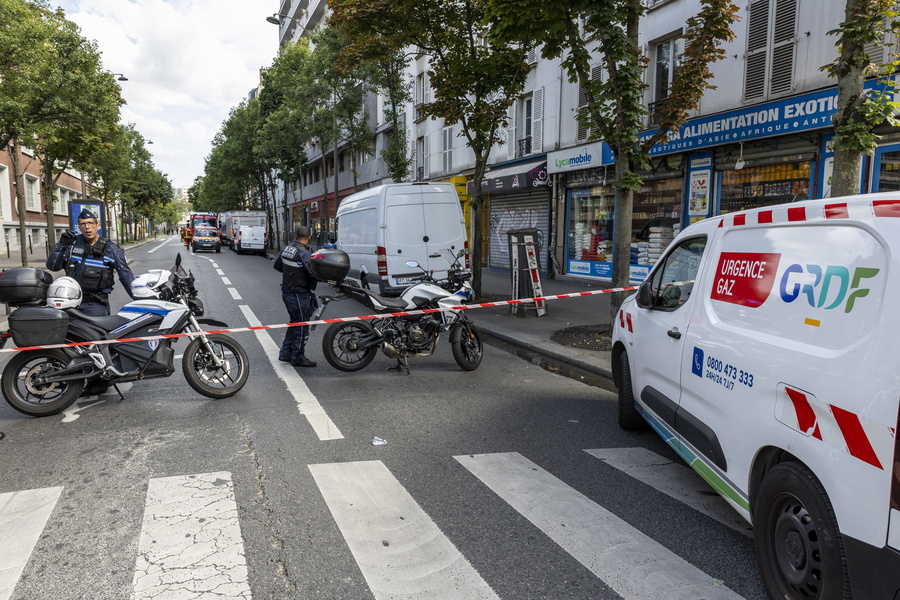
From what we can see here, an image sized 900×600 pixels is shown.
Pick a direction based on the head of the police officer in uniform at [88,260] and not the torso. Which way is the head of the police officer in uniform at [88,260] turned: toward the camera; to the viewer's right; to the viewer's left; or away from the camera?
toward the camera

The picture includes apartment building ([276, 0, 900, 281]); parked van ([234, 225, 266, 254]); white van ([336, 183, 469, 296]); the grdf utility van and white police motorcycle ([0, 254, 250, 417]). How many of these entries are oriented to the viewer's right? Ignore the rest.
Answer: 1

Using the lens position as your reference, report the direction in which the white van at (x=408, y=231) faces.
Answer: facing away from the viewer and to the left of the viewer

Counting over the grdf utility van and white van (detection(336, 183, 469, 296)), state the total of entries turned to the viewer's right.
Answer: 0

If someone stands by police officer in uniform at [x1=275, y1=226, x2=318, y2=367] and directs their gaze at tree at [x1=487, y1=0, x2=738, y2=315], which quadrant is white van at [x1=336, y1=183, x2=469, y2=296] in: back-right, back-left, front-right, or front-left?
front-left

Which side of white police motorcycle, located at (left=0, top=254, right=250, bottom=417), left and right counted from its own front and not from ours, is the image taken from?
right

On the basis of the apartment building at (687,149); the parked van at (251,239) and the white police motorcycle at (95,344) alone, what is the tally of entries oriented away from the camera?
1

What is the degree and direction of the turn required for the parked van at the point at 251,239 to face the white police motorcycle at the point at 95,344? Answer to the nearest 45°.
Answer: approximately 180°

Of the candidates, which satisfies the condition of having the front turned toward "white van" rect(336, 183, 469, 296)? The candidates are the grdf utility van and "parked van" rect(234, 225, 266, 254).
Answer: the grdf utility van

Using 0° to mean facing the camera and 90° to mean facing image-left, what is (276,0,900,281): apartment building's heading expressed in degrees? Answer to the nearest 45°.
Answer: approximately 45°

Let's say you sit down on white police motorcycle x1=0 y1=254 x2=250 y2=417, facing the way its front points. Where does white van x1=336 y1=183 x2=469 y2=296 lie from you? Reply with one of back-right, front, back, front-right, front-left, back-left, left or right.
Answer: front-left

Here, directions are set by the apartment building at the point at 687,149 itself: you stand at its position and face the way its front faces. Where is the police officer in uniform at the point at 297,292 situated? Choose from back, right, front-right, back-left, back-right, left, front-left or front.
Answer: front

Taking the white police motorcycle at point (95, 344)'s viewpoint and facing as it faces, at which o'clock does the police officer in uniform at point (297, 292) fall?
The police officer in uniform is roughly at 11 o'clock from the white police motorcycle.
